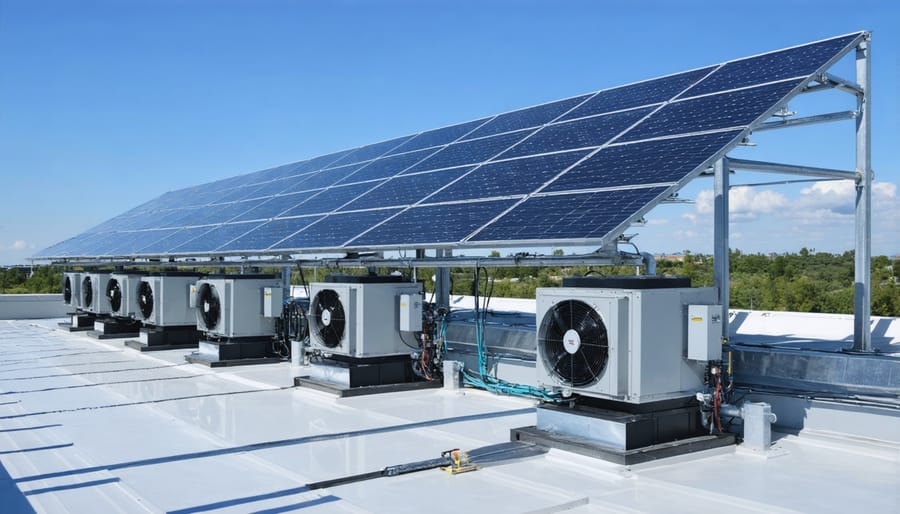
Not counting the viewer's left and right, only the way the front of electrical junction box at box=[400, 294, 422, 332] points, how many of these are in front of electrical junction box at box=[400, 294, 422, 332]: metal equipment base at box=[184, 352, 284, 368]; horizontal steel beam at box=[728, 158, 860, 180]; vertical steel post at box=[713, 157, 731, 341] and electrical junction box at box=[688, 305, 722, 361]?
3

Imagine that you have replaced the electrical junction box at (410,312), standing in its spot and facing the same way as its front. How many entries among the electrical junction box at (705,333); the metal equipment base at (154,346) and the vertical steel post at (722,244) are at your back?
1

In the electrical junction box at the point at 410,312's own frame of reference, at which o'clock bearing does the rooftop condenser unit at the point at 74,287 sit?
The rooftop condenser unit is roughly at 6 o'clock from the electrical junction box.

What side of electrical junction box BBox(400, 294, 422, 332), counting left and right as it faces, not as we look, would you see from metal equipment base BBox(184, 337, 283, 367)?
back

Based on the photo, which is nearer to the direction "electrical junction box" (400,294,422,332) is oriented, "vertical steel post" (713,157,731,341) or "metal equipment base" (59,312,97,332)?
the vertical steel post

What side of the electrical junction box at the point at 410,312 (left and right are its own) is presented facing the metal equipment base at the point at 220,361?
back

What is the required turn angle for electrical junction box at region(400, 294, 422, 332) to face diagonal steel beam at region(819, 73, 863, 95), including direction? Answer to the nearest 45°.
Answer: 0° — it already faces it

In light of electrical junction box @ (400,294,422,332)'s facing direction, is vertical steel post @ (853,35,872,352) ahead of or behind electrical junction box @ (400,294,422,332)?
ahead

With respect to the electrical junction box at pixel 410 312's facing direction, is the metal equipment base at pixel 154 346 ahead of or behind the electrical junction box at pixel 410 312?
behind

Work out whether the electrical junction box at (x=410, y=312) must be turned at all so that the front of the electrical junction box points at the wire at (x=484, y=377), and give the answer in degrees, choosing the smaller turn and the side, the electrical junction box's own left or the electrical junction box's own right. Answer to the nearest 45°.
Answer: approximately 45° to the electrical junction box's own left

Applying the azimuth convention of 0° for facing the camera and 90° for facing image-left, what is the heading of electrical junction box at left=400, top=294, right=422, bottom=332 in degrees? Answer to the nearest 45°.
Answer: approximately 315°
